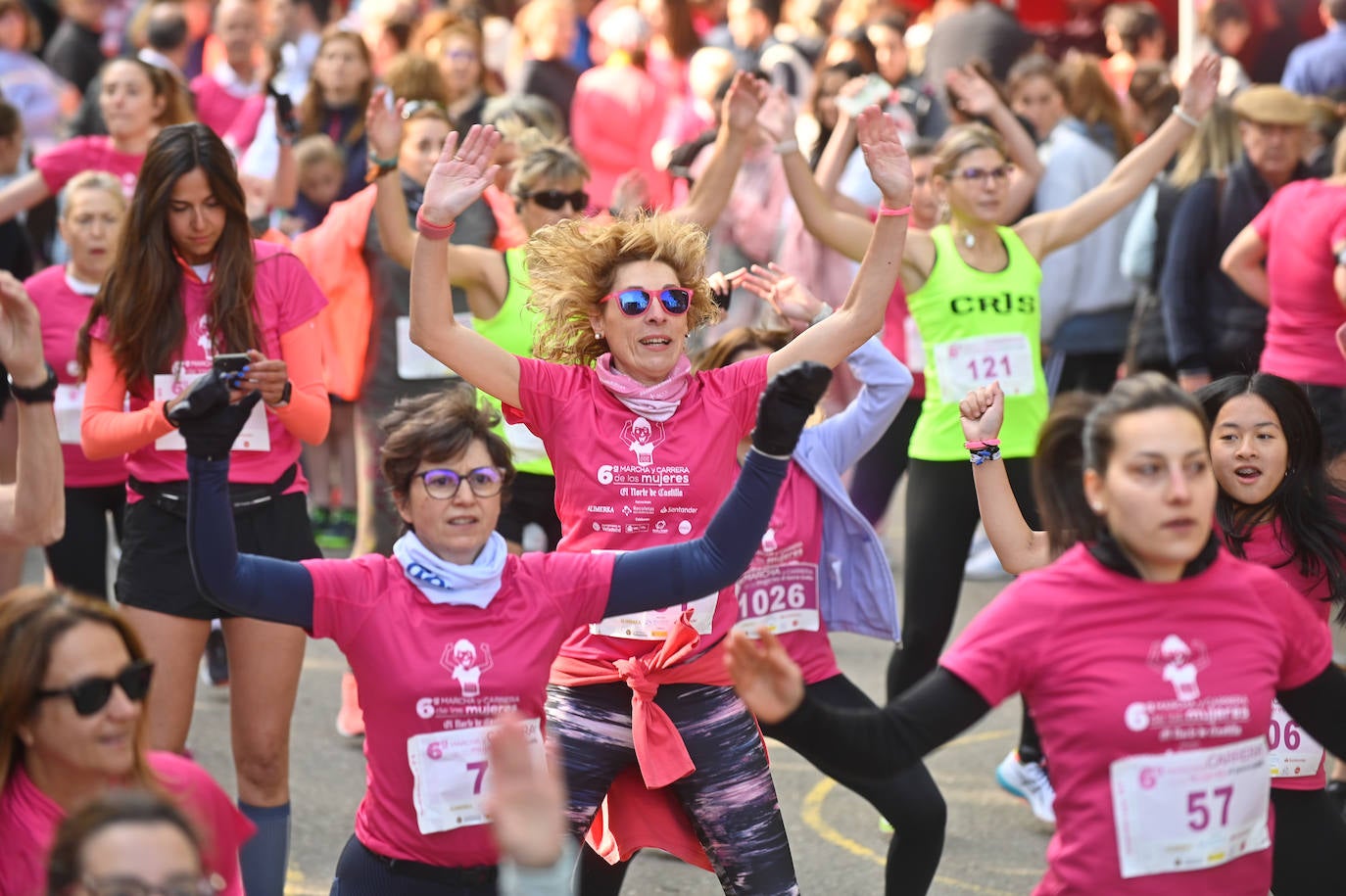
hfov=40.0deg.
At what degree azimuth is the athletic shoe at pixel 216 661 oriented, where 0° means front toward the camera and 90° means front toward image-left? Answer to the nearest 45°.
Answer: approximately 0°

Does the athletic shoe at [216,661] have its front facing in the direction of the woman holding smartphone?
yes

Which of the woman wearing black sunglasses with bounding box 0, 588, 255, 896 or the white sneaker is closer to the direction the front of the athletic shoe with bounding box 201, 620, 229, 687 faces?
the woman wearing black sunglasses

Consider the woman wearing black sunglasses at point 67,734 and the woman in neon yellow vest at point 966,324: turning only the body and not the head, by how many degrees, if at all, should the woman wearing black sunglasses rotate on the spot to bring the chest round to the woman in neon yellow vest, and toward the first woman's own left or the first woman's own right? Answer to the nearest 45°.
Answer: approximately 90° to the first woman's own left

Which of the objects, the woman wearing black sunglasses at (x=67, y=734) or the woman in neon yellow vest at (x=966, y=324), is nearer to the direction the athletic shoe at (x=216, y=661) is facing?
the woman wearing black sunglasses

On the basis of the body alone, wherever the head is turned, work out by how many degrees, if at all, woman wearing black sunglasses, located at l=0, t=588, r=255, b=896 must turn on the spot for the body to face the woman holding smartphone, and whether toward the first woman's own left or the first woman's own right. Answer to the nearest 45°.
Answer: approximately 135° to the first woman's own left

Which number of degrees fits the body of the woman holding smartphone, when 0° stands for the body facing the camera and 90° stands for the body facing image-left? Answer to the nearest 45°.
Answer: approximately 0°

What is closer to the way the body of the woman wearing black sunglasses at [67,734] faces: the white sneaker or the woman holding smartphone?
the white sneaker

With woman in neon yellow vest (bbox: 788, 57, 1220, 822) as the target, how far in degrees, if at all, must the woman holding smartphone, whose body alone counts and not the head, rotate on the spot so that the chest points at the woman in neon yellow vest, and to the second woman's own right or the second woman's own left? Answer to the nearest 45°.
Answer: approximately 90° to the second woman's own left

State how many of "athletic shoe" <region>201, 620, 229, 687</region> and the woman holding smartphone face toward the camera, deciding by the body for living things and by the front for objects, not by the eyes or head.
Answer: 2
